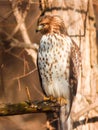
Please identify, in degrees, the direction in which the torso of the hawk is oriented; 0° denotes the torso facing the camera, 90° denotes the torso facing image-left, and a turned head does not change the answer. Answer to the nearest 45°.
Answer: approximately 45°
